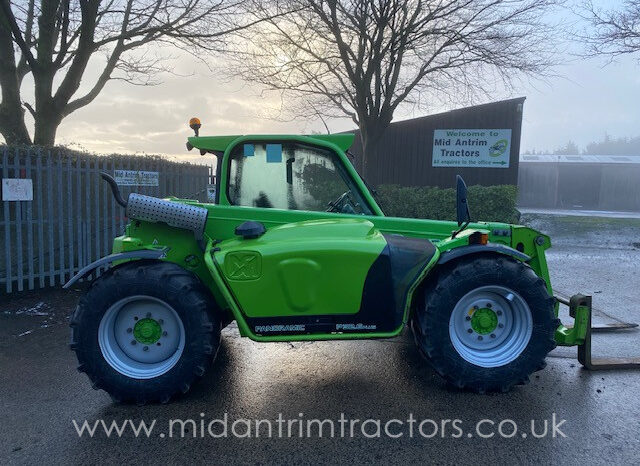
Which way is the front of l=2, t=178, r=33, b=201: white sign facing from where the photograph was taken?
facing the viewer

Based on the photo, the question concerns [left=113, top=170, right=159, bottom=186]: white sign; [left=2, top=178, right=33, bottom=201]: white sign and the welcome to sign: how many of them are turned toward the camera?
3

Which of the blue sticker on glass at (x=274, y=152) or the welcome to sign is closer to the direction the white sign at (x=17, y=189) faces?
the blue sticker on glass

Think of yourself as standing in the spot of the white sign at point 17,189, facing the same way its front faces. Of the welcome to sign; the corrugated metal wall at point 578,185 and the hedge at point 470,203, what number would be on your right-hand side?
0

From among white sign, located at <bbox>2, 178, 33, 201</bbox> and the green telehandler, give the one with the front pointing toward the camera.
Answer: the white sign

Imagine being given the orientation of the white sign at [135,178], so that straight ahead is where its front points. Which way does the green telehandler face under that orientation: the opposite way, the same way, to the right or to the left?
to the left

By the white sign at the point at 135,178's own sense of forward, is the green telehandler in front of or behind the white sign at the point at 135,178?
in front

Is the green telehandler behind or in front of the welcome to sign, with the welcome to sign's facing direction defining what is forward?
in front

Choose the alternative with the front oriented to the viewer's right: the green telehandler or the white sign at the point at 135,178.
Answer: the green telehandler

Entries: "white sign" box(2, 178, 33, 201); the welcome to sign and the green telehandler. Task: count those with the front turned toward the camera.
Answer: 2

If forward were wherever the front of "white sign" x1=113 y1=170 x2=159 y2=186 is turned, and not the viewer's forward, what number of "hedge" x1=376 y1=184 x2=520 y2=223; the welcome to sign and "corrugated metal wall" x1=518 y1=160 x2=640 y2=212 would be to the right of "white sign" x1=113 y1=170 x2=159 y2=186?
0

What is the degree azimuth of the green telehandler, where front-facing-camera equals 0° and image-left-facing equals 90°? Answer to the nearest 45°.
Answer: approximately 270°

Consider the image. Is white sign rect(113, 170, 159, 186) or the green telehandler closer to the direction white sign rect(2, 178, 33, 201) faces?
the green telehandler

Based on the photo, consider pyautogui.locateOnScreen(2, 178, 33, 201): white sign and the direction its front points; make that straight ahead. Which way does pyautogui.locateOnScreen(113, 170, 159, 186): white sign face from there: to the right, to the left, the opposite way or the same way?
the same way

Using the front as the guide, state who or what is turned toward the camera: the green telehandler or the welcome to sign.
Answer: the welcome to sign

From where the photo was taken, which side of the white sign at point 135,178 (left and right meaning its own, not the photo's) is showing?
front
